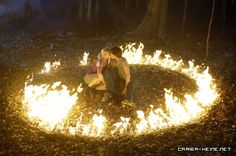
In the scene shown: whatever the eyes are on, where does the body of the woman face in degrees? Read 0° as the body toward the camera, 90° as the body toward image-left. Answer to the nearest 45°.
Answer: approximately 270°

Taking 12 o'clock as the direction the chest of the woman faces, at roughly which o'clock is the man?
The man is roughly at 1 o'clock from the woman.

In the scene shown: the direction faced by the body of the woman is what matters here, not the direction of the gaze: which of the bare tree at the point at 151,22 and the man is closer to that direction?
the man
